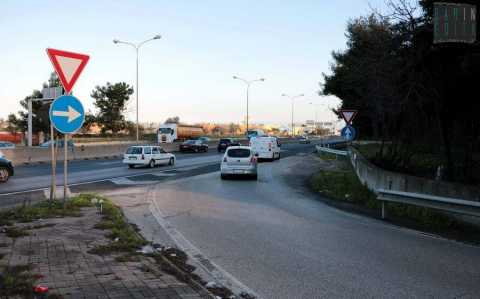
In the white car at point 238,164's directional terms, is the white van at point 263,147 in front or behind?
in front

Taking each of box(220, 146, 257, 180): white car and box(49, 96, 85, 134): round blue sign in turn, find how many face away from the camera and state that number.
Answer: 1

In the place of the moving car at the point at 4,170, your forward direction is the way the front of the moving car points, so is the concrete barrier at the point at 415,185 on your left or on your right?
on your right

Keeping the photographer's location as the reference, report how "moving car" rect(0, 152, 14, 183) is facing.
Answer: facing away from the viewer and to the right of the viewer

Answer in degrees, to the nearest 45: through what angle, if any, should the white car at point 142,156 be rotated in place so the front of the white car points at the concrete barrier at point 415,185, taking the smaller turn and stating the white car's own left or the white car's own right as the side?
approximately 135° to the white car's own right

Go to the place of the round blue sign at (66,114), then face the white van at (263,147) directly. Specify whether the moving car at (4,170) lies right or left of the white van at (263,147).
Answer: left

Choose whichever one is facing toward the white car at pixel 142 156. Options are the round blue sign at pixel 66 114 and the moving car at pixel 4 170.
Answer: the moving car

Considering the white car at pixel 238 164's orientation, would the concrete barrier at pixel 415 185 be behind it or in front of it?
behind

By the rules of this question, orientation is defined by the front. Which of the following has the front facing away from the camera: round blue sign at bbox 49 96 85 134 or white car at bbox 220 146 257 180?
the white car

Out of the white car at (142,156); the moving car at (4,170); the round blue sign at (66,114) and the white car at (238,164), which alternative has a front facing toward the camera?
the round blue sign

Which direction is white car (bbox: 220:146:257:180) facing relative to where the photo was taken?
away from the camera
